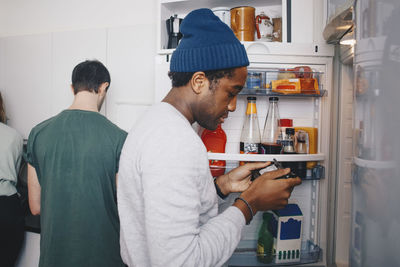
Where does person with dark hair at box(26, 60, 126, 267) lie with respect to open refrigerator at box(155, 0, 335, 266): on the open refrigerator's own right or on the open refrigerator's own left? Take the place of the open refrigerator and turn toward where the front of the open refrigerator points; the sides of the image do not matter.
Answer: on the open refrigerator's own right

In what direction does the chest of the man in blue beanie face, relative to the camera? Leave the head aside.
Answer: to the viewer's right

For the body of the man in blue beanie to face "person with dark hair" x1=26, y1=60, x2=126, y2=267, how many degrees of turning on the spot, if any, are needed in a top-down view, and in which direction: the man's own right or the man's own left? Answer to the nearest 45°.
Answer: approximately 135° to the man's own left

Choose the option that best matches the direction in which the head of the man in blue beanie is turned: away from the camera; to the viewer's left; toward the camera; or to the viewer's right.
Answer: to the viewer's right

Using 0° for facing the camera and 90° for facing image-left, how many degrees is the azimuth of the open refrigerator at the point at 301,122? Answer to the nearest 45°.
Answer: approximately 0°
